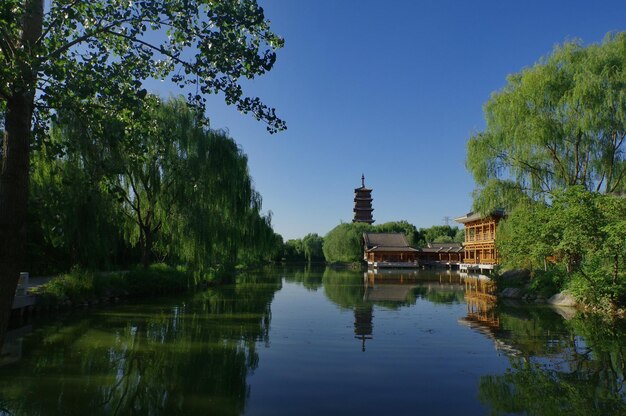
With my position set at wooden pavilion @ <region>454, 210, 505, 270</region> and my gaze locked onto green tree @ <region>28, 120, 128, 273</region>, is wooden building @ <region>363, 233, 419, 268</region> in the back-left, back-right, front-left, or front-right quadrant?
back-right

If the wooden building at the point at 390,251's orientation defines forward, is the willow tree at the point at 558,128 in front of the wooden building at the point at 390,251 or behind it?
in front

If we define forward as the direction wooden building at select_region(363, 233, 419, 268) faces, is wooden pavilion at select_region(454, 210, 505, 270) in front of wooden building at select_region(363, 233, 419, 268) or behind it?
in front

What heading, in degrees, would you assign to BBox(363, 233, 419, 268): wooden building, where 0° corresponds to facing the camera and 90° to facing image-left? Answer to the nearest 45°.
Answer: approximately 0°

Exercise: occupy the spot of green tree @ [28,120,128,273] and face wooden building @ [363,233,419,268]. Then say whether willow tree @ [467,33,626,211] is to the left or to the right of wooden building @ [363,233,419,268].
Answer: right

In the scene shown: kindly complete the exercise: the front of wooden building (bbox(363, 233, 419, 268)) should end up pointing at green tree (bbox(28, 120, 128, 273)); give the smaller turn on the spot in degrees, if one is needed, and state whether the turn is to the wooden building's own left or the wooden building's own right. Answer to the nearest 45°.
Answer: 0° — it already faces it
